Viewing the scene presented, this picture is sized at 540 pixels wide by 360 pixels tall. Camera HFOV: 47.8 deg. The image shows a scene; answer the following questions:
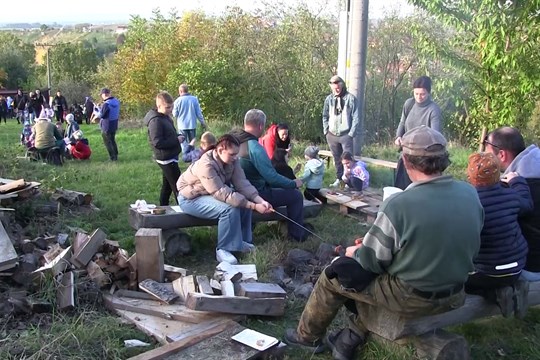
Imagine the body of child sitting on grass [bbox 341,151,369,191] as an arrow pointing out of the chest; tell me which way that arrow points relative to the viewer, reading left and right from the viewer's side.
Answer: facing the viewer and to the left of the viewer

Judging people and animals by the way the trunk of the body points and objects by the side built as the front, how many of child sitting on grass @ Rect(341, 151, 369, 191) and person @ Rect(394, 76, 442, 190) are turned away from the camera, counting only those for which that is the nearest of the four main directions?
0

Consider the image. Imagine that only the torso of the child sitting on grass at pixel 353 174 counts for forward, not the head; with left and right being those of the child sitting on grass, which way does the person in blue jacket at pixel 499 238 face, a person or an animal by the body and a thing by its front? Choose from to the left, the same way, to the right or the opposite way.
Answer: to the right

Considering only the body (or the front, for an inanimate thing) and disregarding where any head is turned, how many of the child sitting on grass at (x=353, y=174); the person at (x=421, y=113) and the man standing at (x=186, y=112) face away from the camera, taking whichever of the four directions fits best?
1

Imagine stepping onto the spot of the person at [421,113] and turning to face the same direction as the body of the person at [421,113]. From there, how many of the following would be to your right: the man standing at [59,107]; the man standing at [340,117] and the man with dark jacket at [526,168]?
2

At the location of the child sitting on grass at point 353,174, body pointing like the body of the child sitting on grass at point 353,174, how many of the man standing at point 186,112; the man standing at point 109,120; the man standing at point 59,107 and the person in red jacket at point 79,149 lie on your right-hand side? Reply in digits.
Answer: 4

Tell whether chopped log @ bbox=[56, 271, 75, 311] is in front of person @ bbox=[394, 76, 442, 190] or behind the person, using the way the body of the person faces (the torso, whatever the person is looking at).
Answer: in front

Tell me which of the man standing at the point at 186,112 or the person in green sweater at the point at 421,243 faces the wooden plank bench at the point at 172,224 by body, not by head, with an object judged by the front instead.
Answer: the person in green sweater

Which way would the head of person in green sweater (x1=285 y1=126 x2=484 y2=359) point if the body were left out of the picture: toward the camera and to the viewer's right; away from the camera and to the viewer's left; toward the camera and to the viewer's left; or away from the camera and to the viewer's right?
away from the camera and to the viewer's left

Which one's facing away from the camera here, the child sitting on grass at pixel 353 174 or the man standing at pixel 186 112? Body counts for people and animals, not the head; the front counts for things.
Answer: the man standing

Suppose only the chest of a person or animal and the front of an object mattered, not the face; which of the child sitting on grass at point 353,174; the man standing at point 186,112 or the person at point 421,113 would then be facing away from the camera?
the man standing

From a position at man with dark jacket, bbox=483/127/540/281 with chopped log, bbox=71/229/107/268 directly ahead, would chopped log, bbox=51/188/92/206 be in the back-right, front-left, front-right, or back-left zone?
front-right

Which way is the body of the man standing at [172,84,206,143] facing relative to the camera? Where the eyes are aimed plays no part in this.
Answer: away from the camera

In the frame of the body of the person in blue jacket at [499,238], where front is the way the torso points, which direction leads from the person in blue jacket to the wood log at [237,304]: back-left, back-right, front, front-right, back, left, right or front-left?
front-left

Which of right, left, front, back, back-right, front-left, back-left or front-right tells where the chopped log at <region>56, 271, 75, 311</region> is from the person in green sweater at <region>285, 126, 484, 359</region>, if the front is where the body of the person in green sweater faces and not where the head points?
front-left

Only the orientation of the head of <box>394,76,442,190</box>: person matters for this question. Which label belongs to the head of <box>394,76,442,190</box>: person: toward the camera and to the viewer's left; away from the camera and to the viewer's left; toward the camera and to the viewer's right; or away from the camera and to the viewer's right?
toward the camera and to the viewer's left

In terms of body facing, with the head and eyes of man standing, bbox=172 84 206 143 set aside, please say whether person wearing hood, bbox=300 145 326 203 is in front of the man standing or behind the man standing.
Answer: behind

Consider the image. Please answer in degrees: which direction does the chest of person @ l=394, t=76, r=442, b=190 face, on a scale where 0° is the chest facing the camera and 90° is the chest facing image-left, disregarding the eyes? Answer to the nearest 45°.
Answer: approximately 45°

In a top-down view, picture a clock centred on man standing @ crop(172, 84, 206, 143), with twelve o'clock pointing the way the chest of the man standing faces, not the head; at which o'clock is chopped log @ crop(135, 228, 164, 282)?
The chopped log is roughly at 6 o'clock from the man standing.
